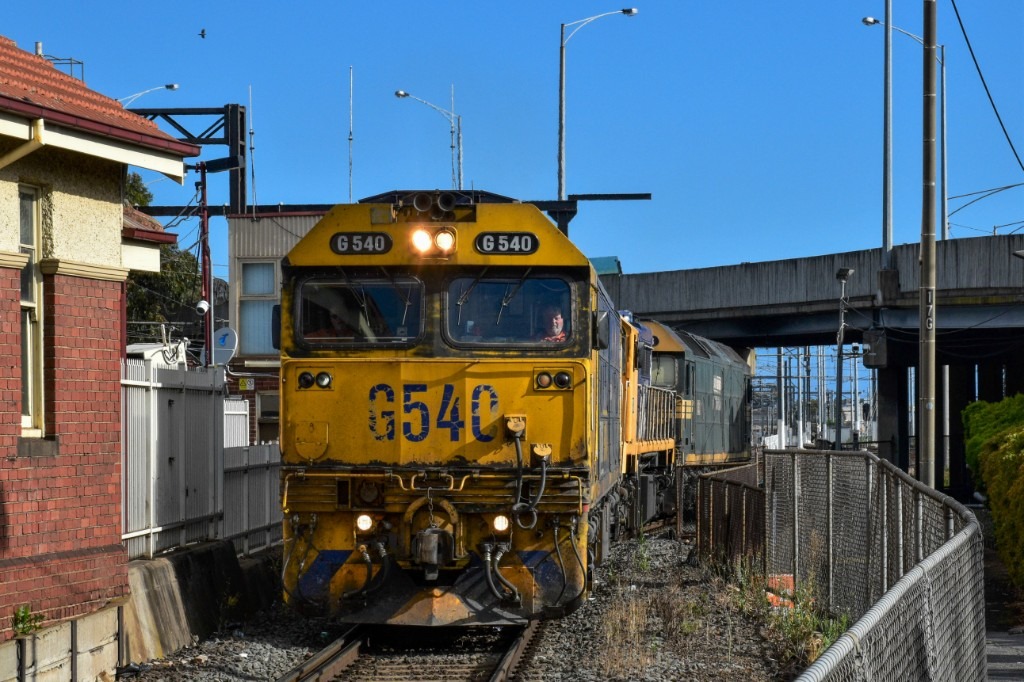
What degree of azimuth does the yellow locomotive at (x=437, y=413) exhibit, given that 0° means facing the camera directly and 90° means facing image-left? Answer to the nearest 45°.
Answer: approximately 0°

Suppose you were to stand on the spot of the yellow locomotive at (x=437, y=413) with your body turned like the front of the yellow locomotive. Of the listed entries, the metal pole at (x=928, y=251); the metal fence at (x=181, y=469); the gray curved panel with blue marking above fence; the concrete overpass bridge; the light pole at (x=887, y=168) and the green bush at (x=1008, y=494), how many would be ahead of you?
0

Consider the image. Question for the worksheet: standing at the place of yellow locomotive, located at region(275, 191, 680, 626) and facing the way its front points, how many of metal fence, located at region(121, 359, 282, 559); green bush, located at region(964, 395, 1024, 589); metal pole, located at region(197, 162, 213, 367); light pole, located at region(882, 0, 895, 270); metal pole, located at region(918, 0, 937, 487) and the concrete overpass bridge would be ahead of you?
0

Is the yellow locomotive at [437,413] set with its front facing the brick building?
no

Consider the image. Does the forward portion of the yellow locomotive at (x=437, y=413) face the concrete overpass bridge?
no

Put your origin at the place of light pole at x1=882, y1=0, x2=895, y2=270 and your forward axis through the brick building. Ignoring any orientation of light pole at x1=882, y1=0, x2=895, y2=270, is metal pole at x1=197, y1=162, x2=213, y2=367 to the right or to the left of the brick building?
right

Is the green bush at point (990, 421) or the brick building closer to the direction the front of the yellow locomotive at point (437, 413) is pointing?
the brick building

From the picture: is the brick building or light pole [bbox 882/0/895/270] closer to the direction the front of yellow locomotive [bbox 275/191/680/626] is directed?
the brick building

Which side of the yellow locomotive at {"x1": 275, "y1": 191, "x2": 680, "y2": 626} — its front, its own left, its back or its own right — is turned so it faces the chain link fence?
left

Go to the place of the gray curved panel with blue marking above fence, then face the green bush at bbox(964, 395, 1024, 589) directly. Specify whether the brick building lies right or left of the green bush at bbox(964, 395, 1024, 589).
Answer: right

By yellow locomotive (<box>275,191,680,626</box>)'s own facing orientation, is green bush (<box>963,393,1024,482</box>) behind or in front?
behind

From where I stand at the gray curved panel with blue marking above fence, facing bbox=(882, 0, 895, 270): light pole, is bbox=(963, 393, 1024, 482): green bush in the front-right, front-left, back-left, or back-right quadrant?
front-right

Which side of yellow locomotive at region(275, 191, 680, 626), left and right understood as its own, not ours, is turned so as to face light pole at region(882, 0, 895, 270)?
back

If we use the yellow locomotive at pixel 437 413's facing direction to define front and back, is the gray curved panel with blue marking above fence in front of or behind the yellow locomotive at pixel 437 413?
behind
